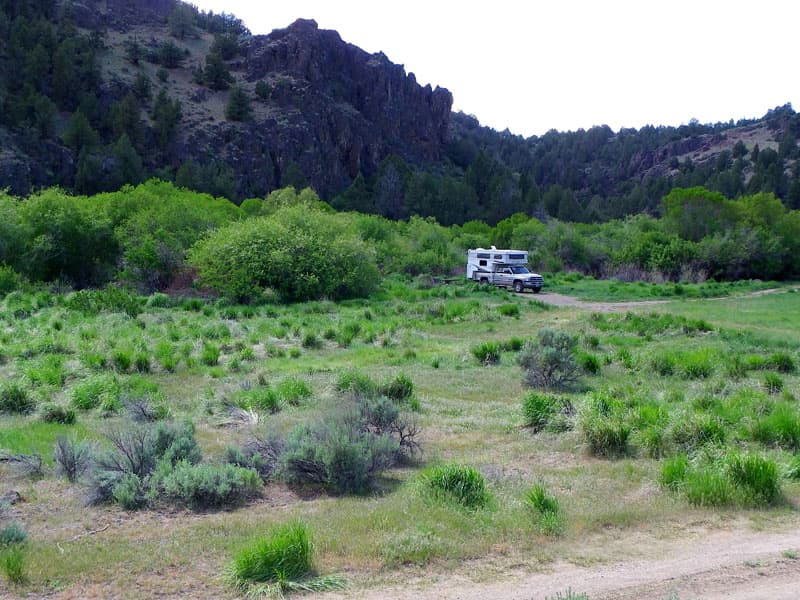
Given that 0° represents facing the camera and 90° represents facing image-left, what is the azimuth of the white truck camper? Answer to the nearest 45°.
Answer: approximately 315°

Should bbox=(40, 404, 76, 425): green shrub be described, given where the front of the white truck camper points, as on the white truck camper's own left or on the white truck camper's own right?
on the white truck camper's own right

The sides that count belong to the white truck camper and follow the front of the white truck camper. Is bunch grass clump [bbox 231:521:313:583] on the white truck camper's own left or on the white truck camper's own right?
on the white truck camper's own right

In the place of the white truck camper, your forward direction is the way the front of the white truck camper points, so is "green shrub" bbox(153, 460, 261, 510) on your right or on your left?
on your right

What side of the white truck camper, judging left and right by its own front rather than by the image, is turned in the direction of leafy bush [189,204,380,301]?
right

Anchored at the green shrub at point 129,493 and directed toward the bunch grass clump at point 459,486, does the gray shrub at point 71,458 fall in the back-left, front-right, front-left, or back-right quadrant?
back-left
